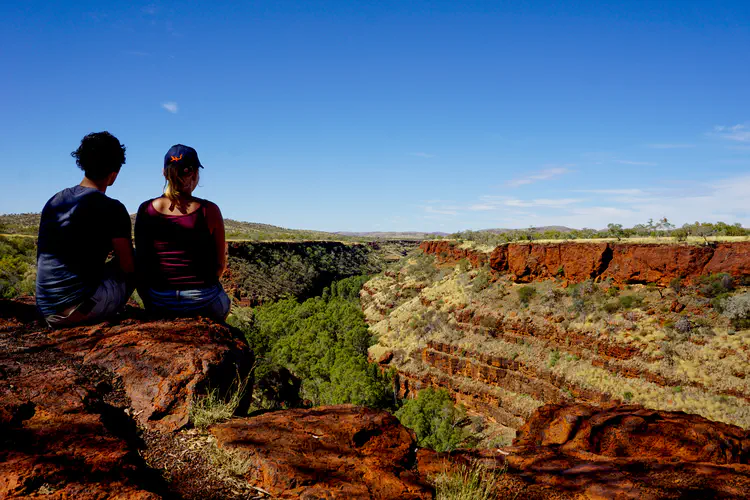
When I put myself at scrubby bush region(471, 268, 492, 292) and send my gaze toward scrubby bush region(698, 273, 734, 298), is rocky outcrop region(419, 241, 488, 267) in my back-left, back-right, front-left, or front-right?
back-left

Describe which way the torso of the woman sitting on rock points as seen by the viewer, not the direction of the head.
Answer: away from the camera

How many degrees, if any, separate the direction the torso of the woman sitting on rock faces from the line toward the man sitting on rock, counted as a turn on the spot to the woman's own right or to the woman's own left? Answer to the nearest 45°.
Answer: approximately 90° to the woman's own left

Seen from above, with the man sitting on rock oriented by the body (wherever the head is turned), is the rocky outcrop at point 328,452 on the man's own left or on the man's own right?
on the man's own right

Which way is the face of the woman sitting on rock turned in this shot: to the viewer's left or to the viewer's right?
to the viewer's right

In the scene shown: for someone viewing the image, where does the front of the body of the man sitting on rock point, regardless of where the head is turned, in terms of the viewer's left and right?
facing away from the viewer and to the right of the viewer

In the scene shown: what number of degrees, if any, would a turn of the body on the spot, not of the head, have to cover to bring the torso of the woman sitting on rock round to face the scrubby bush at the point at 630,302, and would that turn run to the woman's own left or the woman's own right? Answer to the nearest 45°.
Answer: approximately 45° to the woman's own right
